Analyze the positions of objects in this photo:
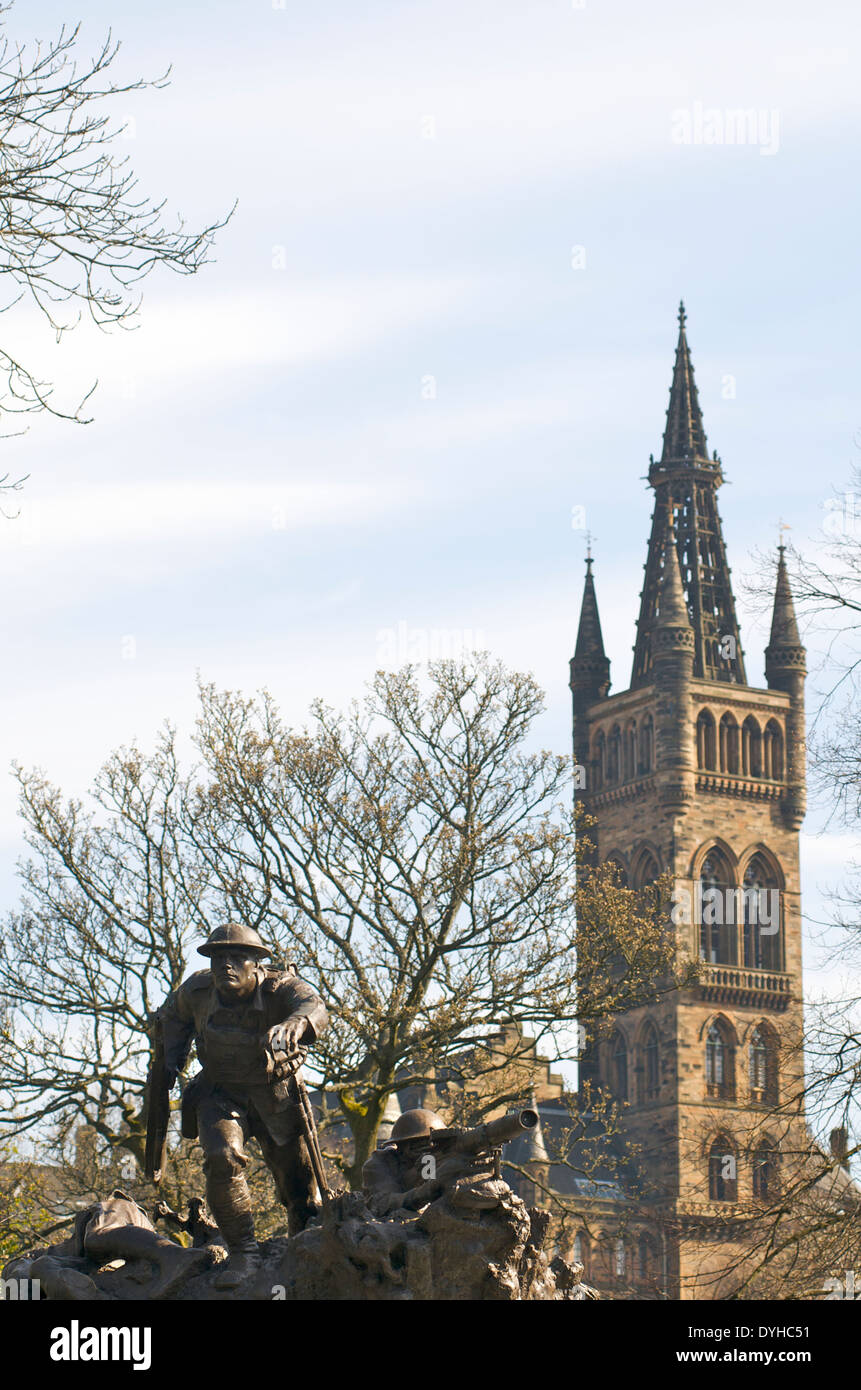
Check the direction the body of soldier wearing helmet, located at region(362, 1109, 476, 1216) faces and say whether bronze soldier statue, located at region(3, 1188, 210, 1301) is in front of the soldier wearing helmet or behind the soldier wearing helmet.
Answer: behind

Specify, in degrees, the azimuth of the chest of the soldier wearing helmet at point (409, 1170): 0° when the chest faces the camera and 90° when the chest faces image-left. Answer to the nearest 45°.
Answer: approximately 270°
